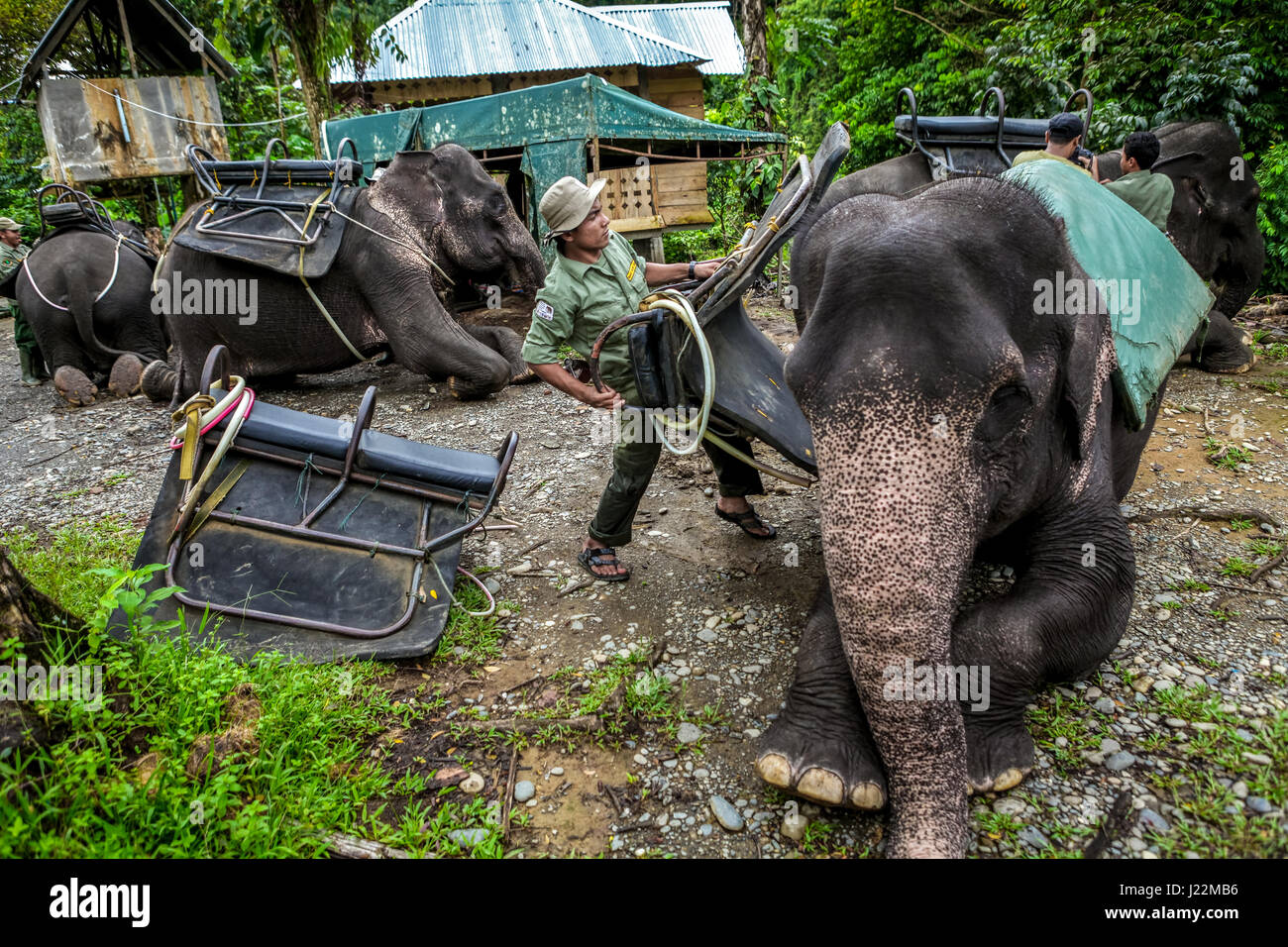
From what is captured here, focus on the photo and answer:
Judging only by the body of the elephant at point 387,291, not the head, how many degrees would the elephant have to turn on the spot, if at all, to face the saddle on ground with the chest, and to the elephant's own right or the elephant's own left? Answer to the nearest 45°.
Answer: approximately 90° to the elephant's own right

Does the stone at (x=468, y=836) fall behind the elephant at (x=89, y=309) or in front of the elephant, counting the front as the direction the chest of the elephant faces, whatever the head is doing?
behind

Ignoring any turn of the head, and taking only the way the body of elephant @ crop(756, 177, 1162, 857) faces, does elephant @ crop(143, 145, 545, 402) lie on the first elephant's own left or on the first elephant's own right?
on the first elephant's own right

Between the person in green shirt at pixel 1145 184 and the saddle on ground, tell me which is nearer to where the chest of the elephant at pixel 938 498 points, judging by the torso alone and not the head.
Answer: the saddle on ground

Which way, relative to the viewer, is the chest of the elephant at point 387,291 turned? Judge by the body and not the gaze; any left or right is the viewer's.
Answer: facing to the right of the viewer

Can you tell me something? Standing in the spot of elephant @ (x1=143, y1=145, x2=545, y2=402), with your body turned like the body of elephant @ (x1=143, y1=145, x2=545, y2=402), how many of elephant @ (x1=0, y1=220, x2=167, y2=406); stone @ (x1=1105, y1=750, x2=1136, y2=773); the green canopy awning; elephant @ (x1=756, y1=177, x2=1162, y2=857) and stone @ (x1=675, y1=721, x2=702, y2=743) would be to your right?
3

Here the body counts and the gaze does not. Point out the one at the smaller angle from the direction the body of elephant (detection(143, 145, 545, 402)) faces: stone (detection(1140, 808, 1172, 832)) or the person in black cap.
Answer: the person in black cap

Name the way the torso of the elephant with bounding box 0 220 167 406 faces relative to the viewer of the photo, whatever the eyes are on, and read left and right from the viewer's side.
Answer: facing away from the viewer

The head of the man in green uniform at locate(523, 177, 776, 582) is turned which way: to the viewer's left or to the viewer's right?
to the viewer's right

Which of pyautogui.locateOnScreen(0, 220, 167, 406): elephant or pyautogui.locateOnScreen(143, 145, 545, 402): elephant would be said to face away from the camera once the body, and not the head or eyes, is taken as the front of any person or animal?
pyautogui.locateOnScreen(0, 220, 167, 406): elephant
